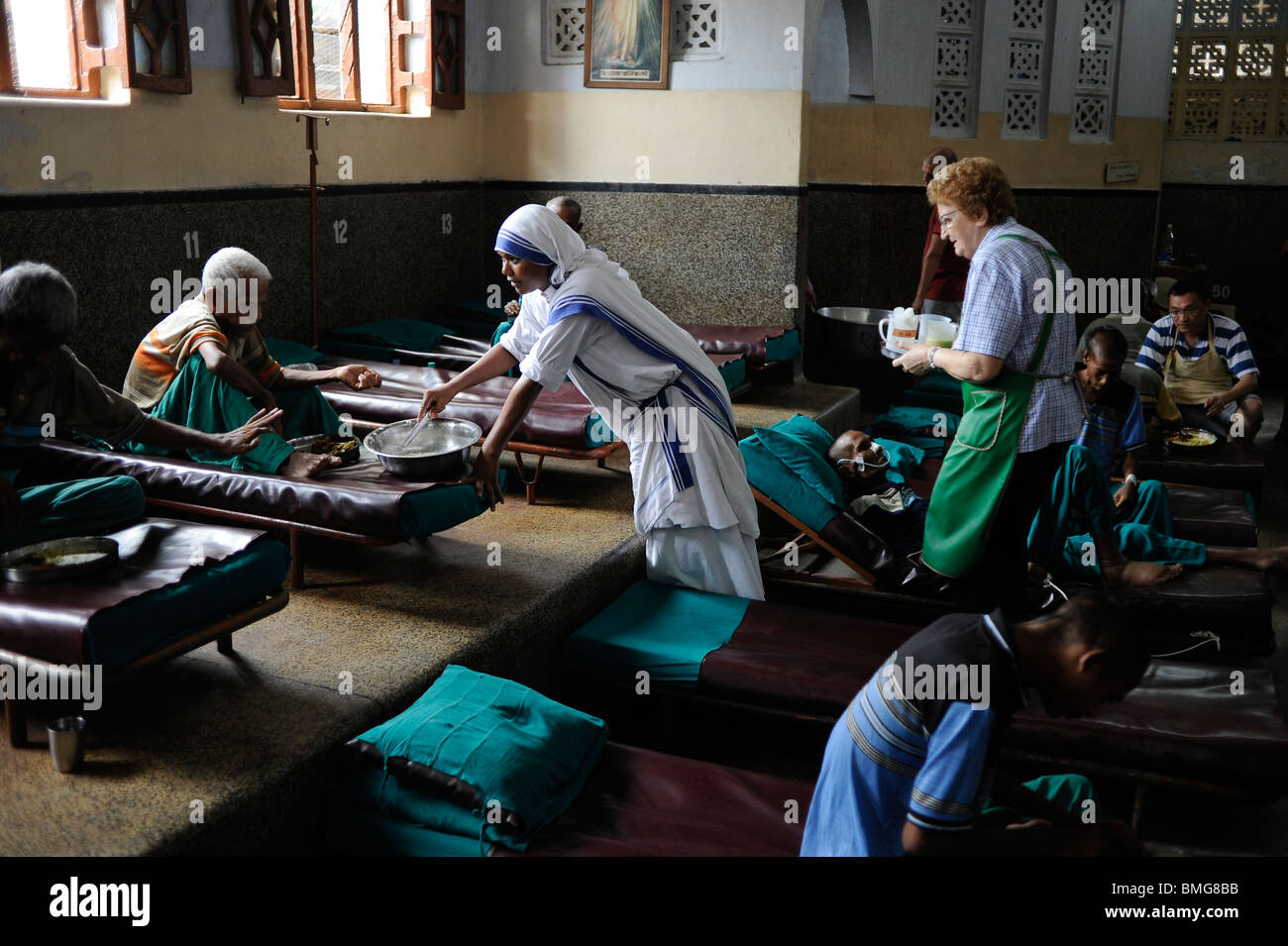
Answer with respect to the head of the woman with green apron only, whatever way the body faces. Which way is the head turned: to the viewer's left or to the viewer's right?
to the viewer's left

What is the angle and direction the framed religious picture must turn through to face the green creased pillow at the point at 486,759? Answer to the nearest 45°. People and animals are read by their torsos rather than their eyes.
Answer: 0° — it already faces it

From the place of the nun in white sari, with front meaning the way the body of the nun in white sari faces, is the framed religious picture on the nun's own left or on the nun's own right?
on the nun's own right

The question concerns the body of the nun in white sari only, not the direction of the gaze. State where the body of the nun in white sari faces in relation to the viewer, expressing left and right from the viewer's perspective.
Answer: facing to the left of the viewer

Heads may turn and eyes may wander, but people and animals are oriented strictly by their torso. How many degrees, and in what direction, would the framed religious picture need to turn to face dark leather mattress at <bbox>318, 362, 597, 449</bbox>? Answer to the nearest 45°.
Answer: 0° — it already faces it

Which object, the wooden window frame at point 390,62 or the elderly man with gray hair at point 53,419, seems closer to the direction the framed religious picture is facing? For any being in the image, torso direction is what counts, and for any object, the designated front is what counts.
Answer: the elderly man with gray hair

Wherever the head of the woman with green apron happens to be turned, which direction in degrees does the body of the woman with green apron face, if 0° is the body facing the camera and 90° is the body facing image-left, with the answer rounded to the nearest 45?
approximately 90°

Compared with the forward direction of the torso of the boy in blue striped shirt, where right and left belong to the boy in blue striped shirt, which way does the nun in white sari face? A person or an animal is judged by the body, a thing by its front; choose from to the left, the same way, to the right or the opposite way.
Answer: the opposite way

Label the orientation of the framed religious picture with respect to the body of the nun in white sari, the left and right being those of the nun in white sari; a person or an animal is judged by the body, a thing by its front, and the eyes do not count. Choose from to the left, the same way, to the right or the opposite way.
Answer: to the left

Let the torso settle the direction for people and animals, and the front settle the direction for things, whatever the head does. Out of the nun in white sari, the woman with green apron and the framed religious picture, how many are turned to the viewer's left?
2

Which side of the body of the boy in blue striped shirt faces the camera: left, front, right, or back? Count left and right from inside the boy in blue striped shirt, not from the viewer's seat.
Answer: right

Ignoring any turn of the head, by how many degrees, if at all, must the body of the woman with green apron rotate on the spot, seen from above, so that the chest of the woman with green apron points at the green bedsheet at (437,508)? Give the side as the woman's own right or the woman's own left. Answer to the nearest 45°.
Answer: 0° — they already face it

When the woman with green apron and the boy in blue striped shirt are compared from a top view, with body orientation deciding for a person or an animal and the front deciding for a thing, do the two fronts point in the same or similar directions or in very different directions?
very different directions
